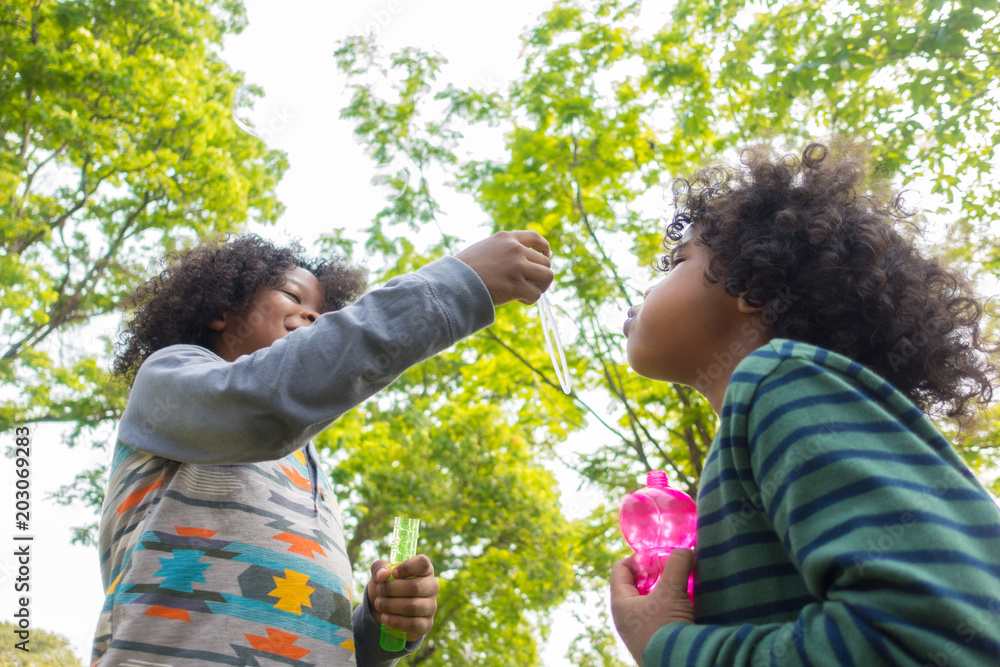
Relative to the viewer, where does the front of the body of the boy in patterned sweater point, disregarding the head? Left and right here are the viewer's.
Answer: facing the viewer and to the right of the viewer

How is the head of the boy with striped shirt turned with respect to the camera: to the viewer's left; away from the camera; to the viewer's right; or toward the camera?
to the viewer's left

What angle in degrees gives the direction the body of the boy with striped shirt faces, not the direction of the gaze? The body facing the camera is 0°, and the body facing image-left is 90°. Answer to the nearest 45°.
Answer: approximately 90°

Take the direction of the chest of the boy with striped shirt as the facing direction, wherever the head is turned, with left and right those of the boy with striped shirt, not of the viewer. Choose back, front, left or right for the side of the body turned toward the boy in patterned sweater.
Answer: front

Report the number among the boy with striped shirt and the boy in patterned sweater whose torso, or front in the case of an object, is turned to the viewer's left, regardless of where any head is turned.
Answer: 1
